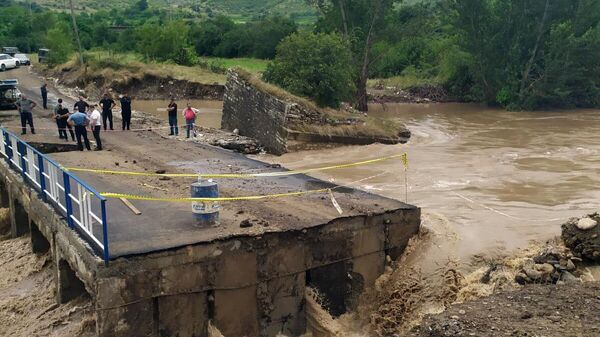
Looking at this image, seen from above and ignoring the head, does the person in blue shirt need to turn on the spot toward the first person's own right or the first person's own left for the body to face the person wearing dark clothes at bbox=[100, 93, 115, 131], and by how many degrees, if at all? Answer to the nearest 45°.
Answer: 0° — they already face them

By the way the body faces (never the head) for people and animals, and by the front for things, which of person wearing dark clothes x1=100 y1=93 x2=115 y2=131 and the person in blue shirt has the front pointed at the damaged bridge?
the person wearing dark clothes

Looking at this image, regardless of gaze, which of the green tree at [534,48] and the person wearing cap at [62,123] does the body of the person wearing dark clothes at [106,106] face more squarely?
the person wearing cap

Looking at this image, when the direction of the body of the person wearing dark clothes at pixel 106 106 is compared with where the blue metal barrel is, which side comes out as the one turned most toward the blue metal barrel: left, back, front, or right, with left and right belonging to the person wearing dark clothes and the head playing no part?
front

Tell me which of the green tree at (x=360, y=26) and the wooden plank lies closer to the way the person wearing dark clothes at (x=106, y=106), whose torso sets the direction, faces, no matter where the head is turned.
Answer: the wooden plank

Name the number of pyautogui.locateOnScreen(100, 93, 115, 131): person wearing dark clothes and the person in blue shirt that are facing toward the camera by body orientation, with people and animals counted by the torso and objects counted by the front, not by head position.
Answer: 1

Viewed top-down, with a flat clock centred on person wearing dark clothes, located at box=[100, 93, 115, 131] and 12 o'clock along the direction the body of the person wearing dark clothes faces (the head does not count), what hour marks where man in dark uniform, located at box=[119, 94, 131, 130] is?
The man in dark uniform is roughly at 8 o'clock from the person wearing dark clothes.

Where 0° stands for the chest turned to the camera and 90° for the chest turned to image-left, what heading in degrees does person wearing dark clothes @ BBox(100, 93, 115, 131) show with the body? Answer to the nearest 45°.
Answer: approximately 0°

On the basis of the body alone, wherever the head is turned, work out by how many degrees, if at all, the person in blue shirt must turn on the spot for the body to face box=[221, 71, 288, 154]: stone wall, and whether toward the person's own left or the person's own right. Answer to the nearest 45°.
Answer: approximately 45° to the person's own right

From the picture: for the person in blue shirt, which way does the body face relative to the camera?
away from the camera

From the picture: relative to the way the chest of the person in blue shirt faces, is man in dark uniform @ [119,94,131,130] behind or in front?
in front

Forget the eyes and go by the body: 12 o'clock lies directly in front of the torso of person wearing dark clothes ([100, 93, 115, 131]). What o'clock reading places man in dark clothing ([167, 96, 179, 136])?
The man in dark clothing is roughly at 9 o'clock from the person wearing dark clothes.

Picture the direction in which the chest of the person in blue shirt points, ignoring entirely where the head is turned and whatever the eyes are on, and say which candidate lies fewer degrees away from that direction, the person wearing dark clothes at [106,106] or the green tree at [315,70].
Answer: the person wearing dark clothes

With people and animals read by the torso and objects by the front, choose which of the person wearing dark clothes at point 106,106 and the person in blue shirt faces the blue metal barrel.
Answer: the person wearing dark clothes
